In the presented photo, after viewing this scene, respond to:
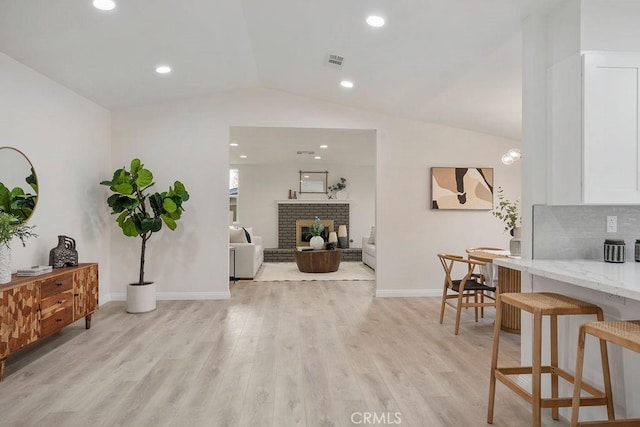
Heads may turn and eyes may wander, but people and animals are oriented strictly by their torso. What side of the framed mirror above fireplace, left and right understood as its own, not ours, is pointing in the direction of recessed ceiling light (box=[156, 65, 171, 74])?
front

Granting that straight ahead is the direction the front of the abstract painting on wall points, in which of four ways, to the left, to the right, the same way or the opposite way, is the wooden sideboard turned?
to the left

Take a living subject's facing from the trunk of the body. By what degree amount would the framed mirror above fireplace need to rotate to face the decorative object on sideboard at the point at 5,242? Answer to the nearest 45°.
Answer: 0° — it already faces it

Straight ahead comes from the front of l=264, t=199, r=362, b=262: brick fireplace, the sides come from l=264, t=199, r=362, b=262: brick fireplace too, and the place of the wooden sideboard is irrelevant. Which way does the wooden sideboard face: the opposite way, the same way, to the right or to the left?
to the left

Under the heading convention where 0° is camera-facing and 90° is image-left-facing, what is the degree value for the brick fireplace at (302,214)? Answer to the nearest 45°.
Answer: approximately 0°

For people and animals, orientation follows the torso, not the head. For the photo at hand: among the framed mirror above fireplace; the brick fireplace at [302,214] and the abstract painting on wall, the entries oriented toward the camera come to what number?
3

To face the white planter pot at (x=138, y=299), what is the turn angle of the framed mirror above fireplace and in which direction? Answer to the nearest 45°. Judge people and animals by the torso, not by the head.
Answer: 0° — it already faces it

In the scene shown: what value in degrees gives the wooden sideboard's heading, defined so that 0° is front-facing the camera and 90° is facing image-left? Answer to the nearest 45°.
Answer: approximately 315°

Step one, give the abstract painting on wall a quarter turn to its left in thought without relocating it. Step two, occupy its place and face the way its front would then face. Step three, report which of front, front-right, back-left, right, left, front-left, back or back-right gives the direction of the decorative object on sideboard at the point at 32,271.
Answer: back-right

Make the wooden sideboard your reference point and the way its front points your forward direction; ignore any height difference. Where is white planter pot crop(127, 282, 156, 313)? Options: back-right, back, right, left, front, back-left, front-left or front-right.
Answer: left

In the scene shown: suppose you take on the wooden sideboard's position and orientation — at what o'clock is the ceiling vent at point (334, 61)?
The ceiling vent is roughly at 11 o'clock from the wooden sideboard.
